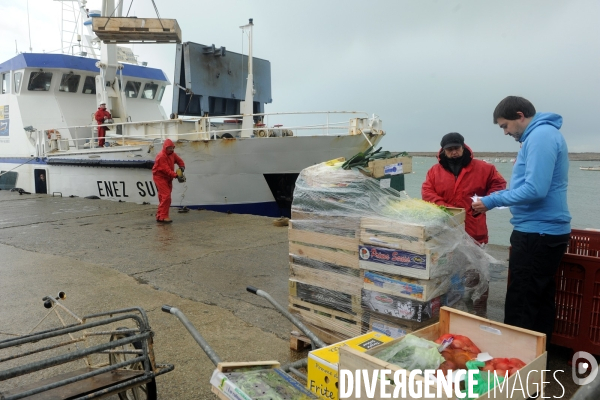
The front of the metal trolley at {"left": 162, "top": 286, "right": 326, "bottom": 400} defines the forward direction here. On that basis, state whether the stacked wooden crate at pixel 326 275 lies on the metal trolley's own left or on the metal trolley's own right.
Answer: on the metal trolley's own left

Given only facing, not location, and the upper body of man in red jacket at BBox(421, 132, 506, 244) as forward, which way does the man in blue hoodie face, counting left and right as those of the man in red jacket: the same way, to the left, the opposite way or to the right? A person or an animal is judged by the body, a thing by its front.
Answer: to the right

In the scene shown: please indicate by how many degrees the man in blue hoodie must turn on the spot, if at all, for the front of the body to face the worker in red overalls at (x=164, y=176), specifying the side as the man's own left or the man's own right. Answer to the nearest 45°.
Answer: approximately 45° to the man's own right

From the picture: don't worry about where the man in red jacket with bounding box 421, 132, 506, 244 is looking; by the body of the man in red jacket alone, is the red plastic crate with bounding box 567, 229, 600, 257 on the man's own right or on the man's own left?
on the man's own left

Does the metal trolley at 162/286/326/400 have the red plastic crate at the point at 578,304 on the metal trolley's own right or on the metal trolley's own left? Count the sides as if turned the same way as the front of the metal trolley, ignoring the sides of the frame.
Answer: on the metal trolley's own left

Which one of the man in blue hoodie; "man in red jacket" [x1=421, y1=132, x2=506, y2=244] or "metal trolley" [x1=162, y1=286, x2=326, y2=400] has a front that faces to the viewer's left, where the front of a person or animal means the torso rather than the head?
the man in blue hoodie

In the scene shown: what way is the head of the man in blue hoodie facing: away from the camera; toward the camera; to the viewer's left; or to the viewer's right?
to the viewer's left

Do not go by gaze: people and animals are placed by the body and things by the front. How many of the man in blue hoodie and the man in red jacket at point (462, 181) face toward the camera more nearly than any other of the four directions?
1

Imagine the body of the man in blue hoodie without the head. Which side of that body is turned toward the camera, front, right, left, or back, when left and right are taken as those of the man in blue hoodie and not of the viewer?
left

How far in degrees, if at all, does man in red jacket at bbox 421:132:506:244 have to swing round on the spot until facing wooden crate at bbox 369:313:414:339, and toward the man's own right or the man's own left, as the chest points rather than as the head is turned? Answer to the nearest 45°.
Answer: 0° — they already face it
